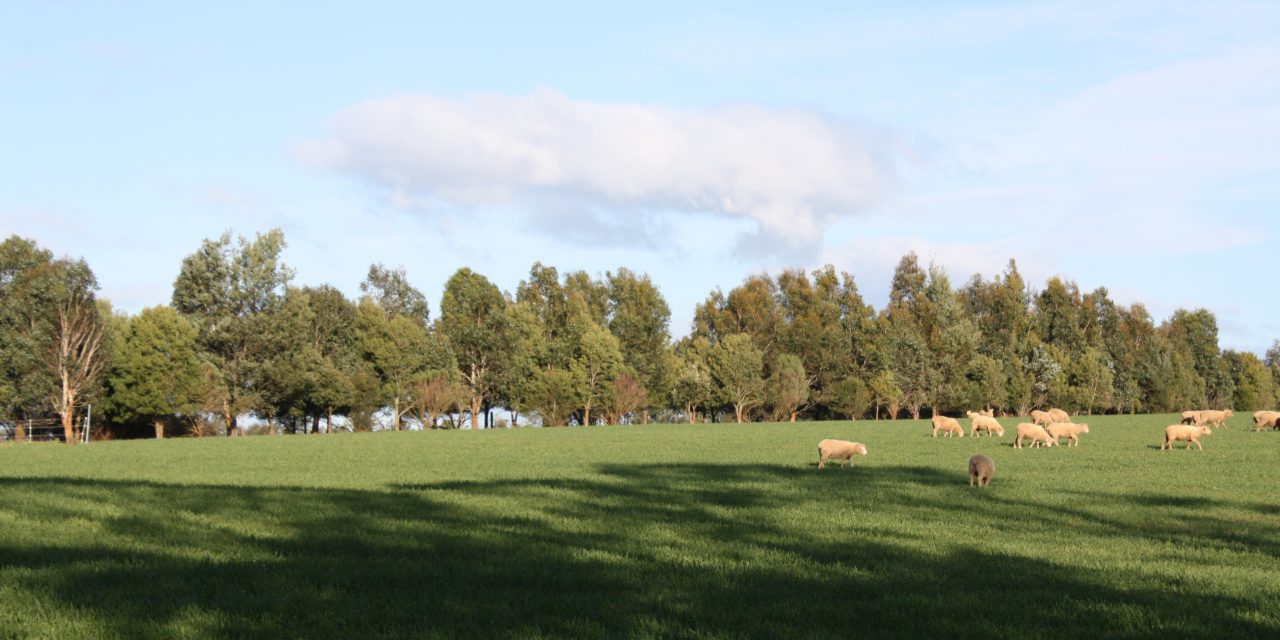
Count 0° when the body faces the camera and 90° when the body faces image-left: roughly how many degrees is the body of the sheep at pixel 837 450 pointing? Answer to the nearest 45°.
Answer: approximately 270°

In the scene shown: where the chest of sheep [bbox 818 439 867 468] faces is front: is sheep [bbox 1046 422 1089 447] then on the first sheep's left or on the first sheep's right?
on the first sheep's left

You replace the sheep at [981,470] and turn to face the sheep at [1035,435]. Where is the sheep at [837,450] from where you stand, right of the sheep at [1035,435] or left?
left
